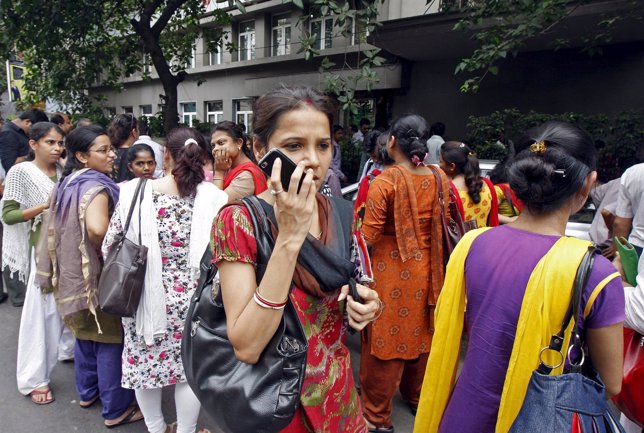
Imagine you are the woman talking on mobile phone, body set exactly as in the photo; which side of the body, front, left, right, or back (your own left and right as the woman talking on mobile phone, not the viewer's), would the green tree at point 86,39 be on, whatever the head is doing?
back

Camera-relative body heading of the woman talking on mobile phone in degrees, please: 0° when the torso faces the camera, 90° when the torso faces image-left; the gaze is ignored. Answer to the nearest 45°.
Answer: approximately 315°

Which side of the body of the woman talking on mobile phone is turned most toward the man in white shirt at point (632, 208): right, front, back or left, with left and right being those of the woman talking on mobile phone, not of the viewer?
left

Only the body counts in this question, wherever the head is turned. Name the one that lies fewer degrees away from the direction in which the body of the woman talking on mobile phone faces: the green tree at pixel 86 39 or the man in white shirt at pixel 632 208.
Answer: the man in white shirt
